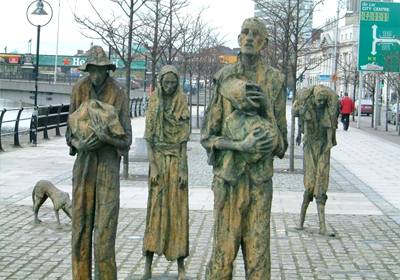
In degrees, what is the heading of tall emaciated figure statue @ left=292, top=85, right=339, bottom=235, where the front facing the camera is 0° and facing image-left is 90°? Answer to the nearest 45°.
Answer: approximately 0°

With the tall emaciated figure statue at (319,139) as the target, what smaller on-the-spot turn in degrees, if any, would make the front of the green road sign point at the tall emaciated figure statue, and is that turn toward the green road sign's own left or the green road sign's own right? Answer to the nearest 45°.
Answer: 0° — it already faces it

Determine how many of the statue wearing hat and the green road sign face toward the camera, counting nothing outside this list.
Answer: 2

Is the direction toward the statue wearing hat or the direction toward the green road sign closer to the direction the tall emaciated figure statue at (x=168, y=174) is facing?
the statue wearing hat

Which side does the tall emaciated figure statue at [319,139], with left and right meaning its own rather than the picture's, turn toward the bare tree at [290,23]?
back
